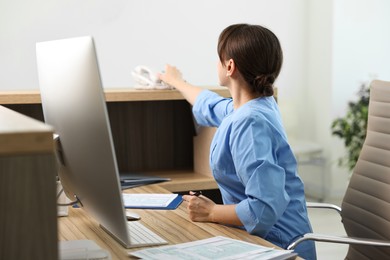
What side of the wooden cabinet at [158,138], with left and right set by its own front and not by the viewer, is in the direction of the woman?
front

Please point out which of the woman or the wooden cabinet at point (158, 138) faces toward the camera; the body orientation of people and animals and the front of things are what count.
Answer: the wooden cabinet

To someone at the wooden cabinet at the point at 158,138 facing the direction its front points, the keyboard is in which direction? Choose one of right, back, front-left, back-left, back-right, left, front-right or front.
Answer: front

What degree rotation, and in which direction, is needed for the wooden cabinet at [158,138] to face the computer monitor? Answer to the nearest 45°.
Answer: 0° — it already faces it

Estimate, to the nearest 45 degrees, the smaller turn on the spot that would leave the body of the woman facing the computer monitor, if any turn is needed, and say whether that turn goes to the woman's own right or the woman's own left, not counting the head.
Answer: approximately 45° to the woman's own left

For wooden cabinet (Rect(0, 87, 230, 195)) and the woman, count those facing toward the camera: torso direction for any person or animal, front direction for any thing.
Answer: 1

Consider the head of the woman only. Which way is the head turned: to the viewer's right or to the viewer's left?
to the viewer's left

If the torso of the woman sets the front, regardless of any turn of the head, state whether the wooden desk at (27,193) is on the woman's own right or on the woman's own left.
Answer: on the woman's own left

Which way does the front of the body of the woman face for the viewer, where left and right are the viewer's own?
facing to the left of the viewer

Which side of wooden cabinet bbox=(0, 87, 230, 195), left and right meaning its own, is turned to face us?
front

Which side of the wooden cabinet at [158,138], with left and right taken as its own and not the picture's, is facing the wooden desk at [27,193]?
front

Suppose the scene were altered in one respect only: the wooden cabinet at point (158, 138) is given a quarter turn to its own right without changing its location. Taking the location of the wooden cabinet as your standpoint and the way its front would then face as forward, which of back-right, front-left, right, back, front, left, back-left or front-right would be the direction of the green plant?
back-right

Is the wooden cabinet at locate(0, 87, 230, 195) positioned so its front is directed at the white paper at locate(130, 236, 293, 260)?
yes

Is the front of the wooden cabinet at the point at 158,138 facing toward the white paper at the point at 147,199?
yes
